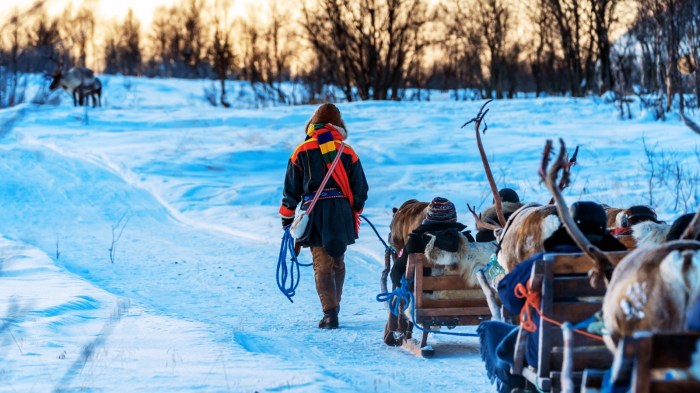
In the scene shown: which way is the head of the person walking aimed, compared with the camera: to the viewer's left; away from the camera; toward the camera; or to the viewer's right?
away from the camera

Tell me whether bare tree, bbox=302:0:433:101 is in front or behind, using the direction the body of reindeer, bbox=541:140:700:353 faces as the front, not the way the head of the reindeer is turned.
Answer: in front

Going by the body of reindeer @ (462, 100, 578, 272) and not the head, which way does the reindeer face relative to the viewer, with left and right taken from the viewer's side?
facing away from the viewer and to the left of the viewer

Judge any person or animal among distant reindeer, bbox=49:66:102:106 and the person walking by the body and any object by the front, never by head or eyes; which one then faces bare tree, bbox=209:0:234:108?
the person walking

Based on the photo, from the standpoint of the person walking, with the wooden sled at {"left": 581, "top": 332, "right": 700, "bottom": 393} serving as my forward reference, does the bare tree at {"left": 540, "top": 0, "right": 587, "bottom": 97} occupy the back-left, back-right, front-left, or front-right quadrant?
back-left

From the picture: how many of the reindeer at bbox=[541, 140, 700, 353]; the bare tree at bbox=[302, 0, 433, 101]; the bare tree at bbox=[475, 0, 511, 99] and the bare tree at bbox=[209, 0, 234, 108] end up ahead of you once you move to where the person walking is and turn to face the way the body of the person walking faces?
3

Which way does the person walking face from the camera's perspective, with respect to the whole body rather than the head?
away from the camera

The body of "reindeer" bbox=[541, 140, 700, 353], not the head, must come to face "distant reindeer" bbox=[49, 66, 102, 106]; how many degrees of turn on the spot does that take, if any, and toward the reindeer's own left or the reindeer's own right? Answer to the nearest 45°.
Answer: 0° — it already faces it

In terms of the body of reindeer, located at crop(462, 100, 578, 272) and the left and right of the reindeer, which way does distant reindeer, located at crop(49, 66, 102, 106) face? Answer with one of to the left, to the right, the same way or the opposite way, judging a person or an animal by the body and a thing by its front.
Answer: to the left

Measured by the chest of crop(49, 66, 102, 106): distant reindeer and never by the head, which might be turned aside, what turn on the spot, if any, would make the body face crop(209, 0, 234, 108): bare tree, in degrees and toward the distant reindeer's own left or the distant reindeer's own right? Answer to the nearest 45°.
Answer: approximately 135° to the distant reindeer's own right

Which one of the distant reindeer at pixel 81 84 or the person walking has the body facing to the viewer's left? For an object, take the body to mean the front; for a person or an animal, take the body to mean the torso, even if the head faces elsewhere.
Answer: the distant reindeer

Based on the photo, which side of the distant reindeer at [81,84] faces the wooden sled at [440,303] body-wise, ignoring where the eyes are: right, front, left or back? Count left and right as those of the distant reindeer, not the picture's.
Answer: left

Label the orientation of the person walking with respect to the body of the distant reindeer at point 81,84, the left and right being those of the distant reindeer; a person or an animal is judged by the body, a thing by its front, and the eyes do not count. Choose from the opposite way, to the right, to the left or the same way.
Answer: to the right

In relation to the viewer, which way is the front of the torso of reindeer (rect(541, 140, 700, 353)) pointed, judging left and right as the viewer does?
facing away from the viewer and to the left of the viewer

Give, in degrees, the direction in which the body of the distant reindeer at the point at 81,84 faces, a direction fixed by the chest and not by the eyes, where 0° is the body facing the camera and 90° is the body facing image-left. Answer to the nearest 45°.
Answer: approximately 90°
